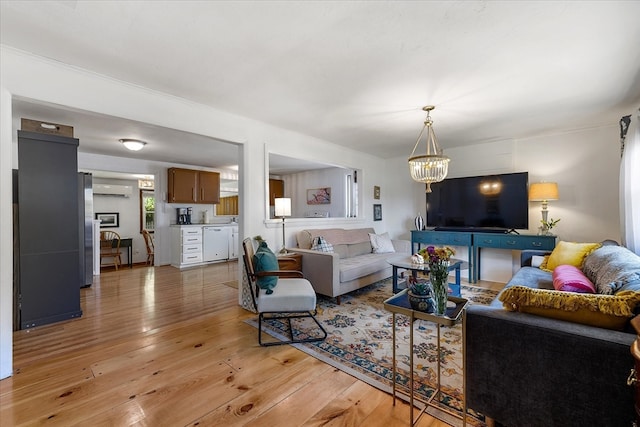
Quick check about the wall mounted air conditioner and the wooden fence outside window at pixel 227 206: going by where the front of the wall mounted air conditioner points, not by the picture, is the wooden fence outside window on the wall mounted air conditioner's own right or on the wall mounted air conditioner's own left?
on the wall mounted air conditioner's own left

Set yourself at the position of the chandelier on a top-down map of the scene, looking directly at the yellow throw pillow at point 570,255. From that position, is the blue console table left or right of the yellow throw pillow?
left

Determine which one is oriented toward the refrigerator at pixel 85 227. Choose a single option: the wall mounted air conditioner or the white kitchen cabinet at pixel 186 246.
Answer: the wall mounted air conditioner

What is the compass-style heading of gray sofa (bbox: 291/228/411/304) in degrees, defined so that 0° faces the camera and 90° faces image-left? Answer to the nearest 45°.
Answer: approximately 315°

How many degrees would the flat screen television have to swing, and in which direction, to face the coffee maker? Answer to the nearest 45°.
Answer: approximately 45° to its right

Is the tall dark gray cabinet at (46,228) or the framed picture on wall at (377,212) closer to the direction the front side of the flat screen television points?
the tall dark gray cabinet

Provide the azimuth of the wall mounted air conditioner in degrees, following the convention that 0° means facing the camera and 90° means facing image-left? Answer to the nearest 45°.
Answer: approximately 0°
